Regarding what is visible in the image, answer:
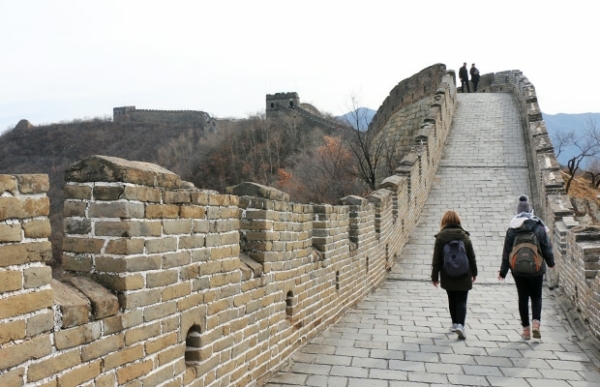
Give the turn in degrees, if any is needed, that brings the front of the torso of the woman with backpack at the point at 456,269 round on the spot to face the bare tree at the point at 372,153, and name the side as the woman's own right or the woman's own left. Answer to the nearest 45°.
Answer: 0° — they already face it

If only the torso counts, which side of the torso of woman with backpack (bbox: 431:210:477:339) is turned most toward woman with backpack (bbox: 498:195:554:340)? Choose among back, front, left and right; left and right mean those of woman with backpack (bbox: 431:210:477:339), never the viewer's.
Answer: right

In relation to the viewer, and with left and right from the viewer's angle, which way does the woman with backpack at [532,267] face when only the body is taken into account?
facing away from the viewer

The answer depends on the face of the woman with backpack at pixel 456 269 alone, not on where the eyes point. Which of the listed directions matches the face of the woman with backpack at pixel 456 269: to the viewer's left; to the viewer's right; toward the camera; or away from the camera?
away from the camera

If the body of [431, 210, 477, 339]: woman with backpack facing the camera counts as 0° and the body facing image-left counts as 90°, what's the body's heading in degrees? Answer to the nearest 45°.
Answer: approximately 180°

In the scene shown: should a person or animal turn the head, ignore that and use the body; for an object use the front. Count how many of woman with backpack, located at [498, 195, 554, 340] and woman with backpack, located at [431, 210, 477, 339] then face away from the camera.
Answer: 2

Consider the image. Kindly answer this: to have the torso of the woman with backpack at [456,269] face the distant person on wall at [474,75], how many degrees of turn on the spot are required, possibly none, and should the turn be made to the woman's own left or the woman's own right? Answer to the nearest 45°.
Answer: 0° — they already face them
